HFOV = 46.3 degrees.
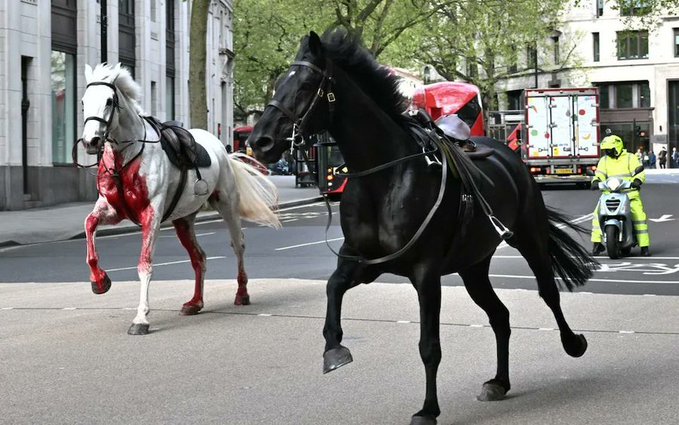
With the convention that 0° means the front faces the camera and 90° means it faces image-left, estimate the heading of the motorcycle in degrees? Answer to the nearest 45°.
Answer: approximately 0°

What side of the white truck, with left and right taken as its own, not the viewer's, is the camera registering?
back

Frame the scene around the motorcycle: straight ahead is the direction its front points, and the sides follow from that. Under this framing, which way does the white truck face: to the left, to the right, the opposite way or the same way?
the opposite way

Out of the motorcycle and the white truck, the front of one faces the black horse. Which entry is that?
the motorcycle

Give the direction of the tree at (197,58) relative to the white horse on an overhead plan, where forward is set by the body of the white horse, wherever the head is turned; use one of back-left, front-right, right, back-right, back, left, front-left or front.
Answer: back-right

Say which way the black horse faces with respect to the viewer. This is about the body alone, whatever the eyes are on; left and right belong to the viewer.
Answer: facing the viewer and to the left of the viewer

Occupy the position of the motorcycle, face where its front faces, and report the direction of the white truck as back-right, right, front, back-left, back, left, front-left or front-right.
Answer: back

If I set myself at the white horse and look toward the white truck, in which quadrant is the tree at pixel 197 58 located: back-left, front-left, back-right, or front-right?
front-left

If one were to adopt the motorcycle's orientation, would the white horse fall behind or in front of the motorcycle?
in front

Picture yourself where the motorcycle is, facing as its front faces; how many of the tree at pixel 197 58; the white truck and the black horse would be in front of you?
1

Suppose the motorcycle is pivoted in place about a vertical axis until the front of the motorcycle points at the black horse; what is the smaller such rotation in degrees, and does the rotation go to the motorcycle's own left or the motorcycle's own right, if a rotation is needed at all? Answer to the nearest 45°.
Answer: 0° — it already faces it

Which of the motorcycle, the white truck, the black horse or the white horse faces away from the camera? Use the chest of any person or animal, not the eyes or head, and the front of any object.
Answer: the white truck

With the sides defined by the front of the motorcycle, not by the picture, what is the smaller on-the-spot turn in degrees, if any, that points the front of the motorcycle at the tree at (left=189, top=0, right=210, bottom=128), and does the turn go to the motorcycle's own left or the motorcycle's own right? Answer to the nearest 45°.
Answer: approximately 135° to the motorcycle's own right

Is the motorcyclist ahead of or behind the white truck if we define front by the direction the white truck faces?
behind
